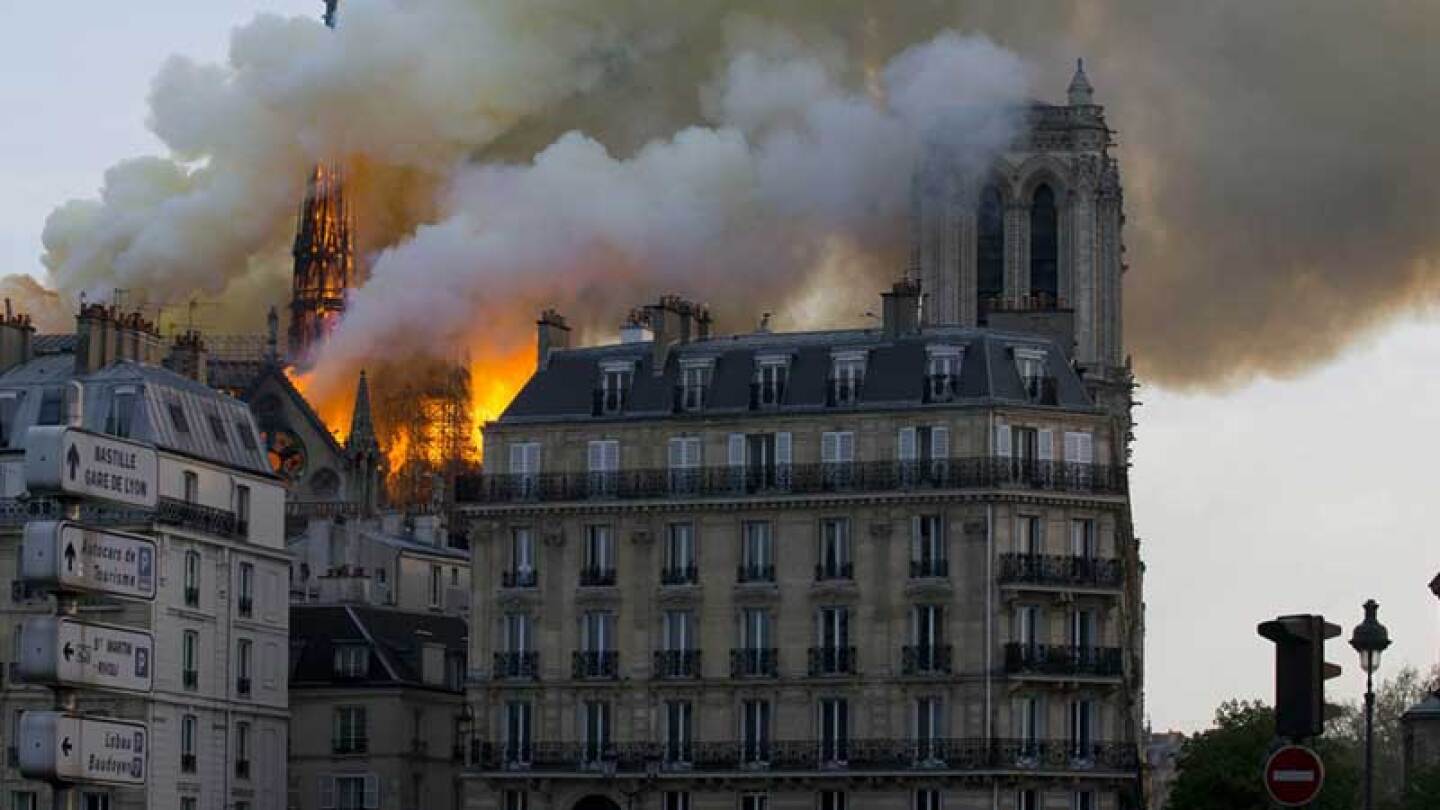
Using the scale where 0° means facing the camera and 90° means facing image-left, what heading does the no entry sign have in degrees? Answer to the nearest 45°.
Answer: approximately 0°

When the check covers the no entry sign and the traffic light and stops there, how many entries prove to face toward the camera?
1

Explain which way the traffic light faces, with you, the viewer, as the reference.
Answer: facing away from the viewer and to the right of the viewer
